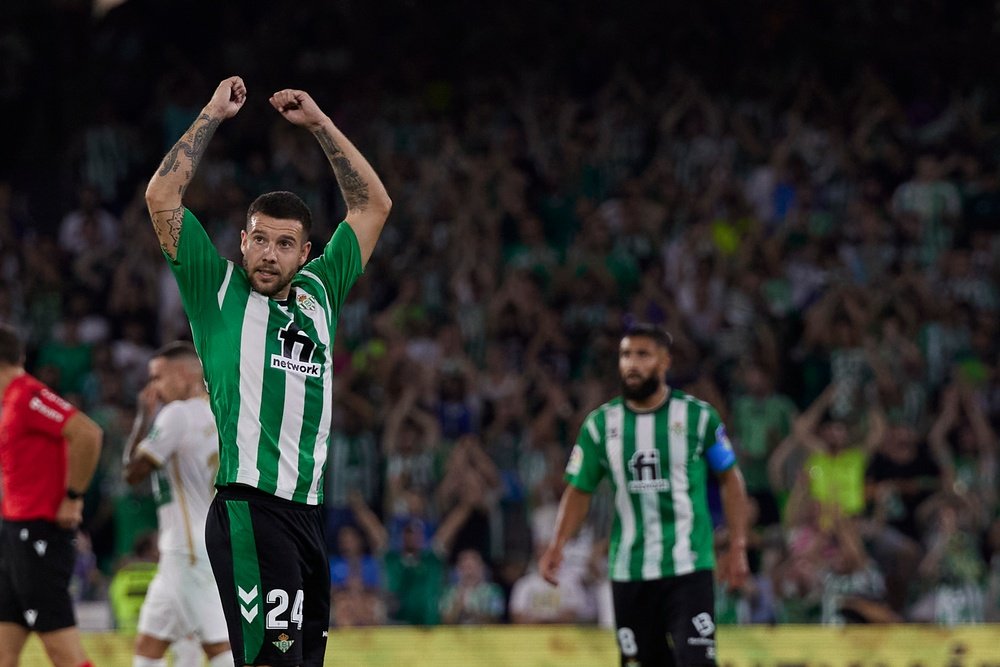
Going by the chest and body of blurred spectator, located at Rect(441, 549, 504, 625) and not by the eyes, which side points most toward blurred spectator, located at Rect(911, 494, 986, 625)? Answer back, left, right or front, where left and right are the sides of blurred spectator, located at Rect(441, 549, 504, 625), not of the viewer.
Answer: left

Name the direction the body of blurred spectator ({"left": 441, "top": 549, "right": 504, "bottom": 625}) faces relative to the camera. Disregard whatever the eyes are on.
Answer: toward the camera

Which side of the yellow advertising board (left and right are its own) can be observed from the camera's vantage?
front

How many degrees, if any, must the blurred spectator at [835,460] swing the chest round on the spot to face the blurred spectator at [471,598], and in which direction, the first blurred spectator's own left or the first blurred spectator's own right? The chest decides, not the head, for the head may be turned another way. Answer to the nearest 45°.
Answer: approximately 90° to the first blurred spectator's own right

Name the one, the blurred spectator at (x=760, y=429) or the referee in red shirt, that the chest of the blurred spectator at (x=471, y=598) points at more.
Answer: the referee in red shirt

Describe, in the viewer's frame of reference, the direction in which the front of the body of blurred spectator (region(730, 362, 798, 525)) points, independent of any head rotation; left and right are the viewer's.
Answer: facing the viewer

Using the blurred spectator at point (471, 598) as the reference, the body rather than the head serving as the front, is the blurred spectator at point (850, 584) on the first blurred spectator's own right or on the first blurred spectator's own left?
on the first blurred spectator's own left

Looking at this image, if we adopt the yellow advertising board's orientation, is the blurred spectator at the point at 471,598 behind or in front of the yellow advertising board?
behind

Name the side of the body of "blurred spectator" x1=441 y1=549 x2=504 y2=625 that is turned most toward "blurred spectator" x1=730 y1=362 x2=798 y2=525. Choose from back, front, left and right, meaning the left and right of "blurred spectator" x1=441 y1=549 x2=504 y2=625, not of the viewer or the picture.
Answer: left

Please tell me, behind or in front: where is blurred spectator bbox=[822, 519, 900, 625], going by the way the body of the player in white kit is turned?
behind
